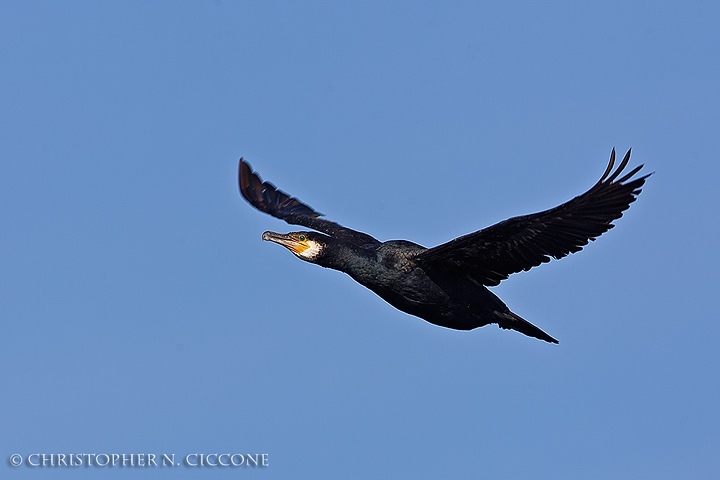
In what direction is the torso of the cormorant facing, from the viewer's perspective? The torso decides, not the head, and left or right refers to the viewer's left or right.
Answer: facing the viewer and to the left of the viewer
